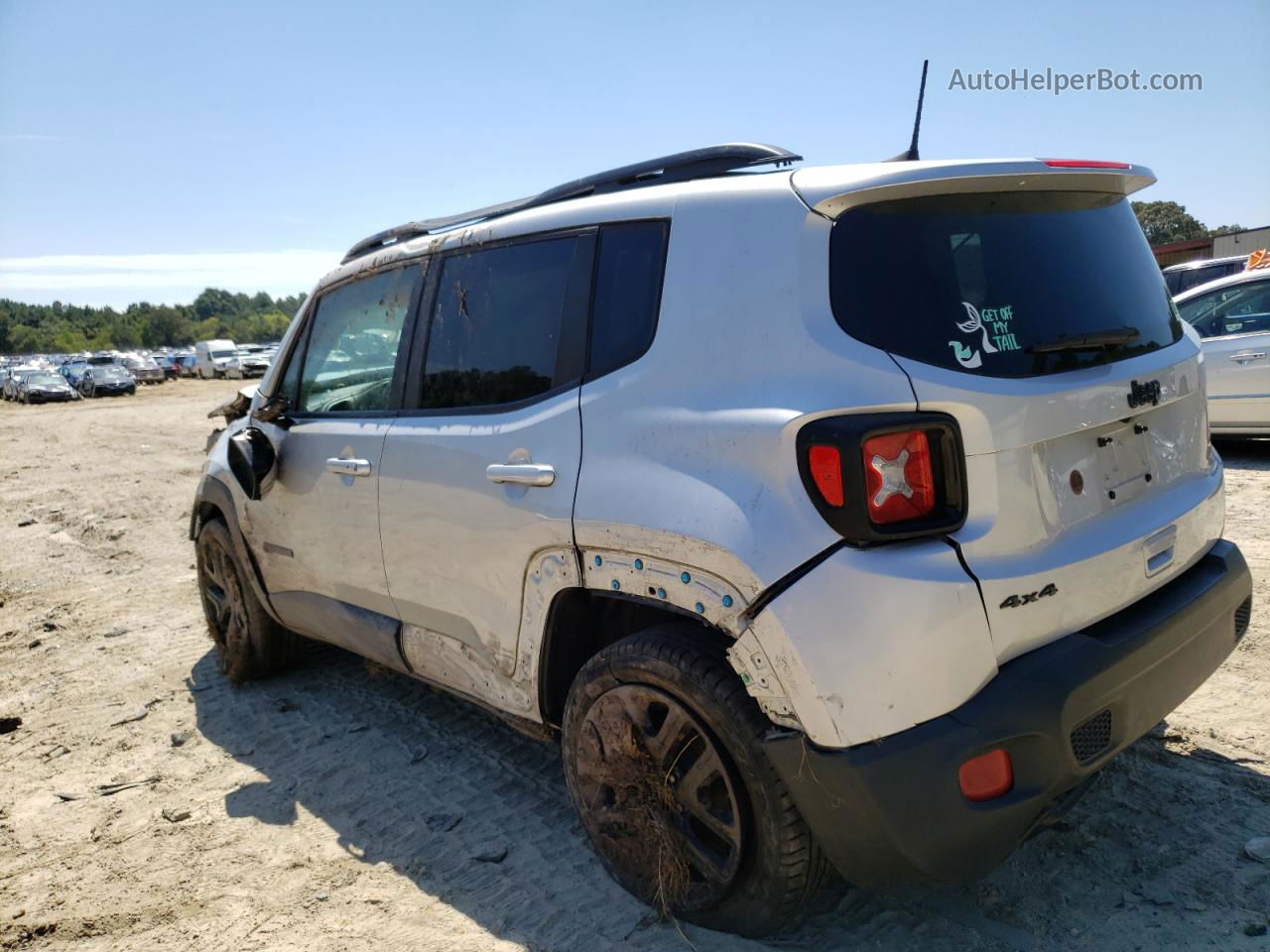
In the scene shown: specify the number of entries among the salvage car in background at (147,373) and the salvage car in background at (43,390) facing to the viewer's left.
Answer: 0

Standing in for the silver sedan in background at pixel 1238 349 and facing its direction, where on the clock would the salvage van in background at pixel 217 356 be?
The salvage van in background is roughly at 1 o'clock from the silver sedan in background.

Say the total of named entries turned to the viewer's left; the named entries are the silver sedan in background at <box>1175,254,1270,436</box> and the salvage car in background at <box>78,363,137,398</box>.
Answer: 1

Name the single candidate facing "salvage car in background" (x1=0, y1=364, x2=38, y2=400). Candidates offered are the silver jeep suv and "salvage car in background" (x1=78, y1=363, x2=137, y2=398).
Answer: the silver jeep suv

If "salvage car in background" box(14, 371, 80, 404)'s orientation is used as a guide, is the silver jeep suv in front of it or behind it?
in front

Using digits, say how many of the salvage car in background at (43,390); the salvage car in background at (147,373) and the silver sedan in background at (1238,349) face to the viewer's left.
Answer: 1

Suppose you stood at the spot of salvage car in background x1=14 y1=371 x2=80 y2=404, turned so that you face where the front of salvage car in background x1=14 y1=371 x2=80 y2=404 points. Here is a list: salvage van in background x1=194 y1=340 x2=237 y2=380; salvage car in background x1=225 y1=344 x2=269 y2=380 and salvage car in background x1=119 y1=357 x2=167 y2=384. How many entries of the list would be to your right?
0

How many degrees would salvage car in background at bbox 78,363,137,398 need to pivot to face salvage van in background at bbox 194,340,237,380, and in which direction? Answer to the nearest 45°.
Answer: approximately 90° to its left

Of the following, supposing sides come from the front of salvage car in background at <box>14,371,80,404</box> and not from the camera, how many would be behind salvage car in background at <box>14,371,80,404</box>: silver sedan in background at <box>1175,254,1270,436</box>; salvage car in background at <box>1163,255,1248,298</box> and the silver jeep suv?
0

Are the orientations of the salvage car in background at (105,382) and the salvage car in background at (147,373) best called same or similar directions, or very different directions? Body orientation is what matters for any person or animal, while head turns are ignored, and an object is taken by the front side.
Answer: same or similar directions

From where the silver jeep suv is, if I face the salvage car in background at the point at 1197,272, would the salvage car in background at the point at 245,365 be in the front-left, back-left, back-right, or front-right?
front-left

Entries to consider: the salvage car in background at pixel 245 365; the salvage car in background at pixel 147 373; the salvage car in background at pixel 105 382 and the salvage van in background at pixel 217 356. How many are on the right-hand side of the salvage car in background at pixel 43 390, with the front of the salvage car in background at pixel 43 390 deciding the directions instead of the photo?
0

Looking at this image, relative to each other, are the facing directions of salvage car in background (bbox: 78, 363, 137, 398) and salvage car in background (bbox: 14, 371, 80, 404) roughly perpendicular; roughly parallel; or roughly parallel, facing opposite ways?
roughly parallel

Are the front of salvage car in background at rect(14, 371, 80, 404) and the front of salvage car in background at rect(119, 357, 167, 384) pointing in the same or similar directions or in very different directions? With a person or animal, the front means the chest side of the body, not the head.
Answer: same or similar directions
